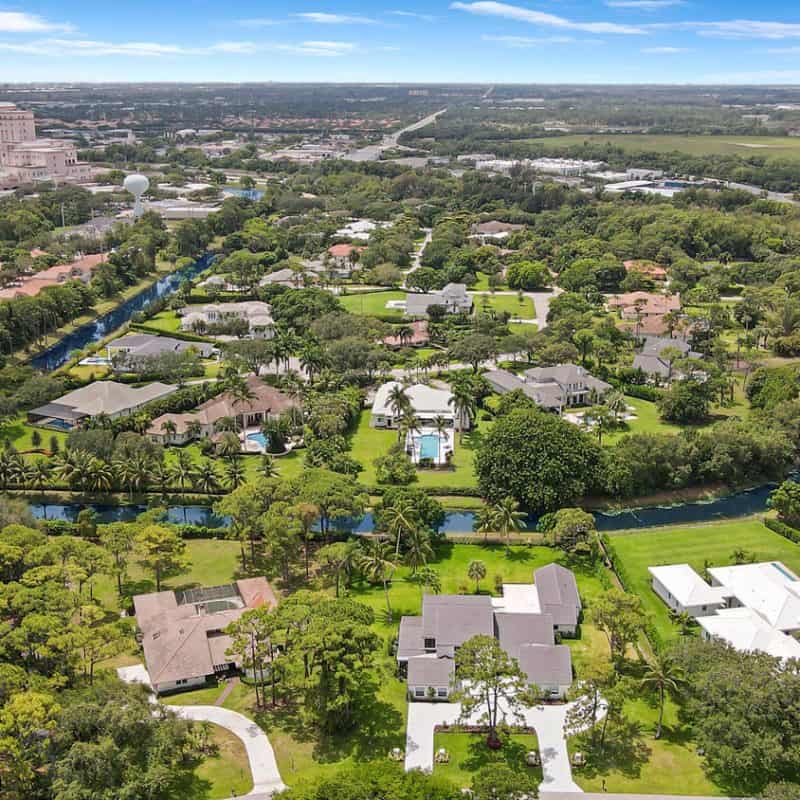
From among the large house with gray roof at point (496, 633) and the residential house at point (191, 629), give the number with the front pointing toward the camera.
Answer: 2

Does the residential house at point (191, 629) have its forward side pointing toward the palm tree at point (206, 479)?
no

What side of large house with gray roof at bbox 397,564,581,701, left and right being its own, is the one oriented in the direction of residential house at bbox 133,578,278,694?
right

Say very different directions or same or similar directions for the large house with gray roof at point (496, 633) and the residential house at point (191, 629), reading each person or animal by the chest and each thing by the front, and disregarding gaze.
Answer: same or similar directions

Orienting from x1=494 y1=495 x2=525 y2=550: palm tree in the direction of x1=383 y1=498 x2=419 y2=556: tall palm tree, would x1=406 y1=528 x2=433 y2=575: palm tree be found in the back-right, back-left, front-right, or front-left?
front-left

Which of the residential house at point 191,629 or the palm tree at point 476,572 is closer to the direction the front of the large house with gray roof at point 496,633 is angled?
the residential house

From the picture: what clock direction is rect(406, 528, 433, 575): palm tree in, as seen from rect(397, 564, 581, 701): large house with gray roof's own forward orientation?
The palm tree is roughly at 5 o'clock from the large house with gray roof.

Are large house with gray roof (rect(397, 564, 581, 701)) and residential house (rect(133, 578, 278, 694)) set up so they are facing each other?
no

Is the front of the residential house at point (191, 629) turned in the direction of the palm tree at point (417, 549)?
no

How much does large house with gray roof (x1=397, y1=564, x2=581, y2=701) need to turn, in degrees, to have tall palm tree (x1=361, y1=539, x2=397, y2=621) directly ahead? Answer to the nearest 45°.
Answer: approximately 135° to its right

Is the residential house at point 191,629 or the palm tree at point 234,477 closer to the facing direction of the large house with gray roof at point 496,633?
the residential house

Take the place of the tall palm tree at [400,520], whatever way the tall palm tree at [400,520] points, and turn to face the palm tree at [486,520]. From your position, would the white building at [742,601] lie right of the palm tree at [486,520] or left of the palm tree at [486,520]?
right

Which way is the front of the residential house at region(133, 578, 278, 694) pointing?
toward the camera

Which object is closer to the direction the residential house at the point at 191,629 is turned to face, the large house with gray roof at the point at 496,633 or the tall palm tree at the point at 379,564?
the large house with gray roof

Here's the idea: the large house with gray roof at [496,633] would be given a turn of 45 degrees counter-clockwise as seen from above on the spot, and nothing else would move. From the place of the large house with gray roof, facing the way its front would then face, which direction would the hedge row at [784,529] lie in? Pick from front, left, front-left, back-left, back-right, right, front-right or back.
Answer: left

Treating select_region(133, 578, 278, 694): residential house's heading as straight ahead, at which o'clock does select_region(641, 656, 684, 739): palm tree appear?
The palm tree is roughly at 10 o'clock from the residential house.

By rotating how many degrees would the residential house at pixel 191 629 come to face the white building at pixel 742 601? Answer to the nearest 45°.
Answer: approximately 90° to its left

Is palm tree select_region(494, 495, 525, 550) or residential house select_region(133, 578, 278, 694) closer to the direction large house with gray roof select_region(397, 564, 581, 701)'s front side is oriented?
the residential house

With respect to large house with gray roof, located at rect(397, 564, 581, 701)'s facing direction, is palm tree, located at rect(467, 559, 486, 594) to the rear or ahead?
to the rear

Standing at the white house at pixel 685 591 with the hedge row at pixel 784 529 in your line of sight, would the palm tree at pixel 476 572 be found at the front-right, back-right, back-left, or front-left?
back-left
